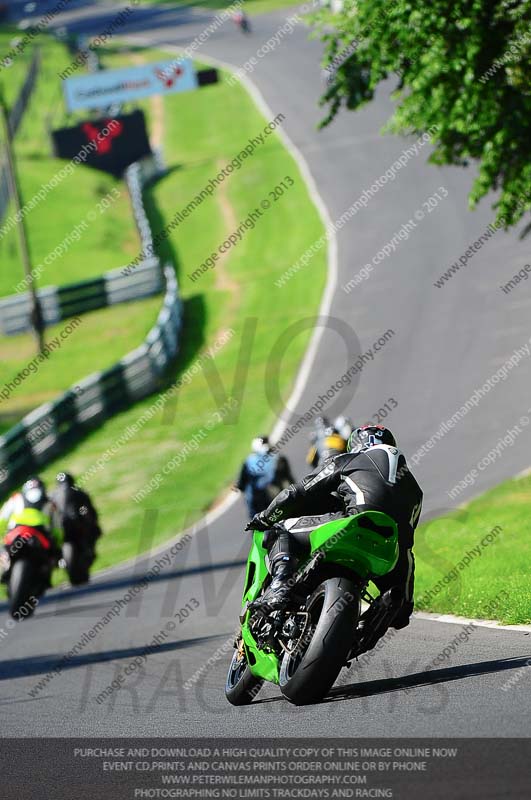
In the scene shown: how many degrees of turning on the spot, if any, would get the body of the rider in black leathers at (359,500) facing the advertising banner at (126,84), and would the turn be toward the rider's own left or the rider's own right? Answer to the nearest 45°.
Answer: approximately 45° to the rider's own right

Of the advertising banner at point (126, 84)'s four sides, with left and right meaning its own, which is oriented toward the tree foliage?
front

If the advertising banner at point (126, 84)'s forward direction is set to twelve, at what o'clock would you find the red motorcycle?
The red motorcycle is roughly at 12 o'clock from the advertising banner.

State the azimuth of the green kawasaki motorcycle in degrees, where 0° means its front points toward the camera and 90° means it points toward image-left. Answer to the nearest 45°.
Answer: approximately 135°

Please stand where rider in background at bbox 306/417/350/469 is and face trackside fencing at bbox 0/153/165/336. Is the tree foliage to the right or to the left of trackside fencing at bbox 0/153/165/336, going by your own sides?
right

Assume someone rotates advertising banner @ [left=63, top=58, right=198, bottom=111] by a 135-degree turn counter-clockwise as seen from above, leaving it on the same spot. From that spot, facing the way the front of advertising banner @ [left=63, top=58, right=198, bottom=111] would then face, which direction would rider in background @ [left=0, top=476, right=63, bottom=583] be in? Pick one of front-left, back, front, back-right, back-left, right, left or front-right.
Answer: back-right

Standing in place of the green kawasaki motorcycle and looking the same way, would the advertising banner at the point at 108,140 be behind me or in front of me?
in front

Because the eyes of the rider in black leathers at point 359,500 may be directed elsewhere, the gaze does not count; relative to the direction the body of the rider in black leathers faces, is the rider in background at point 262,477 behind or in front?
in front

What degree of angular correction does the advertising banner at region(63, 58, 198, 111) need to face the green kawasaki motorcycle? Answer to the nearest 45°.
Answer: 0° — it already faces it

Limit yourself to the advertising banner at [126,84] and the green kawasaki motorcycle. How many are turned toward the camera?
1

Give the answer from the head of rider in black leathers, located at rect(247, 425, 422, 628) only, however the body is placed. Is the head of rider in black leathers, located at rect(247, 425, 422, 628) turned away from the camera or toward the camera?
away from the camera

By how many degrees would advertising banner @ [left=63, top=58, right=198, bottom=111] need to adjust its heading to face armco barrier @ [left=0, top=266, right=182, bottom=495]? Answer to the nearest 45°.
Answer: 0° — it already faces it

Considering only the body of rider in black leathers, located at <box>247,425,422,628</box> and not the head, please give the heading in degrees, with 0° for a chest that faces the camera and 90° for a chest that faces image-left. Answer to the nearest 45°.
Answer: approximately 135°
